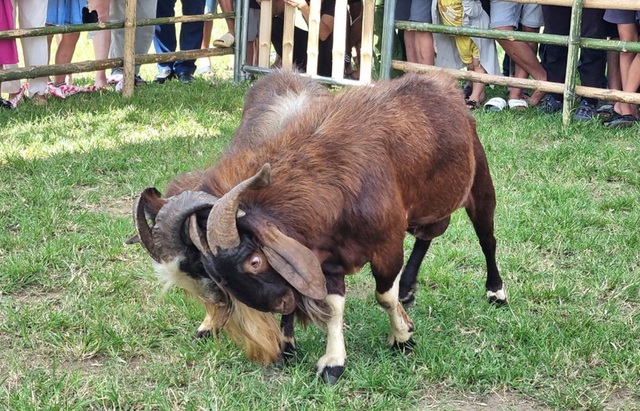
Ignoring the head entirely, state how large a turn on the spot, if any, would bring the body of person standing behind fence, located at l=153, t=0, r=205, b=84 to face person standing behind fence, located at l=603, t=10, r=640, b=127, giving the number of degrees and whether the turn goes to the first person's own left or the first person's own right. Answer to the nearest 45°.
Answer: approximately 45° to the first person's own left

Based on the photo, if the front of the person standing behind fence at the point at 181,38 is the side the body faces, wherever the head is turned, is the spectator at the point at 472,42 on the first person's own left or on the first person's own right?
on the first person's own left

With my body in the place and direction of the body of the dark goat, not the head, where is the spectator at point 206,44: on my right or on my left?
on my right

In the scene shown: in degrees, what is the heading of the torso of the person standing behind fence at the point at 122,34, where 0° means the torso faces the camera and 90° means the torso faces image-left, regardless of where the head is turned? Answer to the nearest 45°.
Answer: approximately 0°

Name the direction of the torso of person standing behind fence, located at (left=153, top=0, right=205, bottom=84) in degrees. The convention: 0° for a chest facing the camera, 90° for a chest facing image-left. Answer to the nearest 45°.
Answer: approximately 0°

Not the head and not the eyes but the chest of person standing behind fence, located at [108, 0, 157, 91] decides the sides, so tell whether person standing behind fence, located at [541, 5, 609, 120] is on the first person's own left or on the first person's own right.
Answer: on the first person's own left

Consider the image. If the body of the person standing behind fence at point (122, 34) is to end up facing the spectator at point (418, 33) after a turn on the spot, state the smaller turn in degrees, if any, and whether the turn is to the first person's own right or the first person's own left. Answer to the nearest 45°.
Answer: approximately 90° to the first person's own left

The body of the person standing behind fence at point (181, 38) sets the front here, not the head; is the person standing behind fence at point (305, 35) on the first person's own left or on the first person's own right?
on the first person's own left

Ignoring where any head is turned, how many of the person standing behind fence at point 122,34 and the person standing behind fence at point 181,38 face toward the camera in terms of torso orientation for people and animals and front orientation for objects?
2
